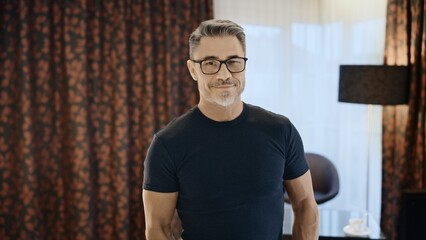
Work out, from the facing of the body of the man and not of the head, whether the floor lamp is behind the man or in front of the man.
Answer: behind

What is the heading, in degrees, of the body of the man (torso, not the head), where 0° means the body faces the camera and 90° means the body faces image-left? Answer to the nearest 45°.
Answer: approximately 0°

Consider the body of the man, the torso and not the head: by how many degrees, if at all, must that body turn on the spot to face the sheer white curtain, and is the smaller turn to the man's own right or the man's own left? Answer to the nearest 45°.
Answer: approximately 180°

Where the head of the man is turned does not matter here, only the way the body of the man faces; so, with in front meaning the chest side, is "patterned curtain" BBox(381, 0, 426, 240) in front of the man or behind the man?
behind
